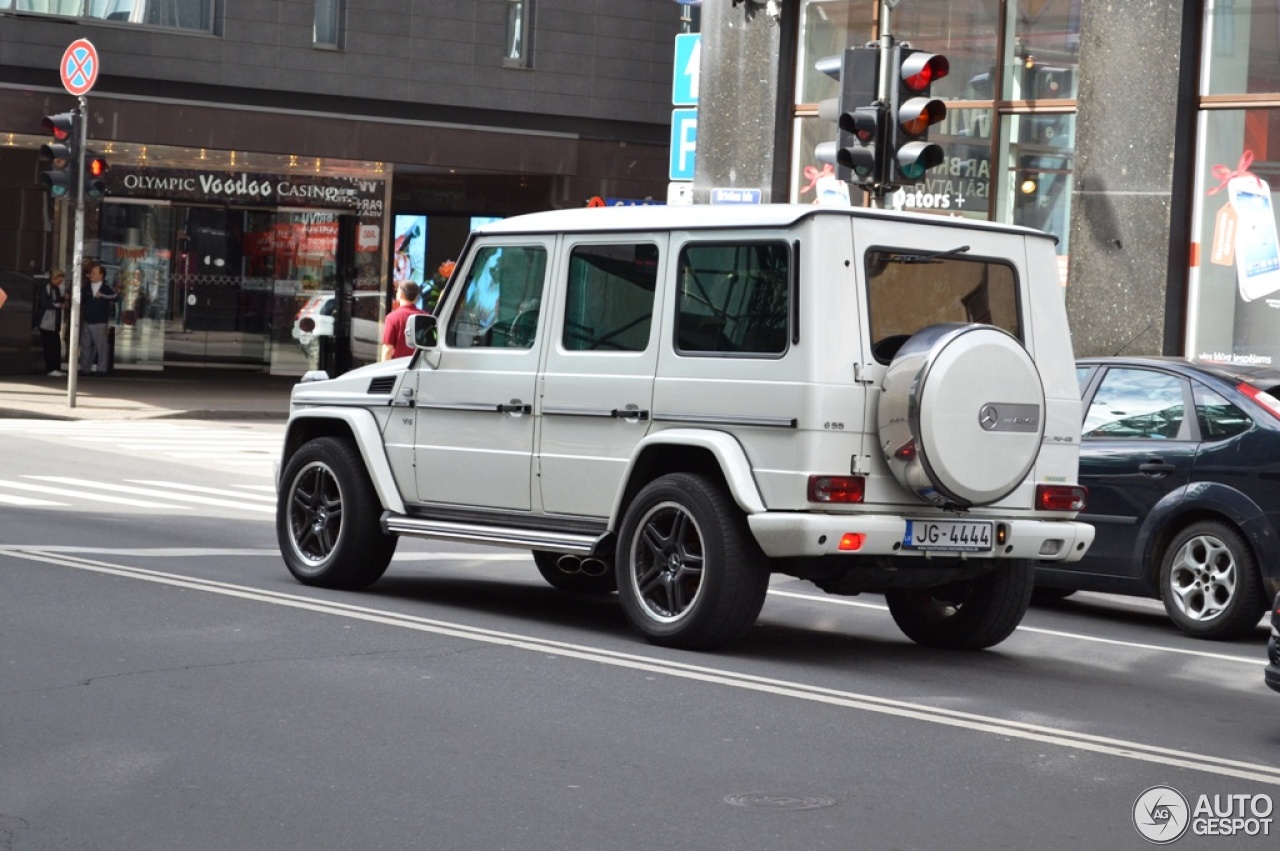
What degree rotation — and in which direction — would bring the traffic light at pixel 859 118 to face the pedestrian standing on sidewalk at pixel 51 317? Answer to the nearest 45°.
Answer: approximately 45° to its right

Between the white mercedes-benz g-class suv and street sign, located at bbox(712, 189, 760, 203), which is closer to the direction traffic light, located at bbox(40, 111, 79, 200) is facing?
the white mercedes-benz g-class suv

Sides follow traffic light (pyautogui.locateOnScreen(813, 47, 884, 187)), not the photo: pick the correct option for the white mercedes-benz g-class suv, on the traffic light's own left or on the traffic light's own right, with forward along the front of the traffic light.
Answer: on the traffic light's own left

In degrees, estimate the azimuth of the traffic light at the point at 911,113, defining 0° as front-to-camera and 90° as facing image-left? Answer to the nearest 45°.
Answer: approximately 315°

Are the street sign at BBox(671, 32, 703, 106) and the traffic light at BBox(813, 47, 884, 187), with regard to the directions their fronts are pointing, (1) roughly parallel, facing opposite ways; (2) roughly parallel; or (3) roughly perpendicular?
roughly perpendicular

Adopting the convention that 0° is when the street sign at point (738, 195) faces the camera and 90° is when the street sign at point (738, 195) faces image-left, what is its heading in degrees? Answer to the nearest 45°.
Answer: approximately 0°

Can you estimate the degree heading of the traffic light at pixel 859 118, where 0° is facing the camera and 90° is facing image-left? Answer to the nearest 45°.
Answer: approximately 90°

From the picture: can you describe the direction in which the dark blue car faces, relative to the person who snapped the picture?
facing away from the viewer and to the left of the viewer
